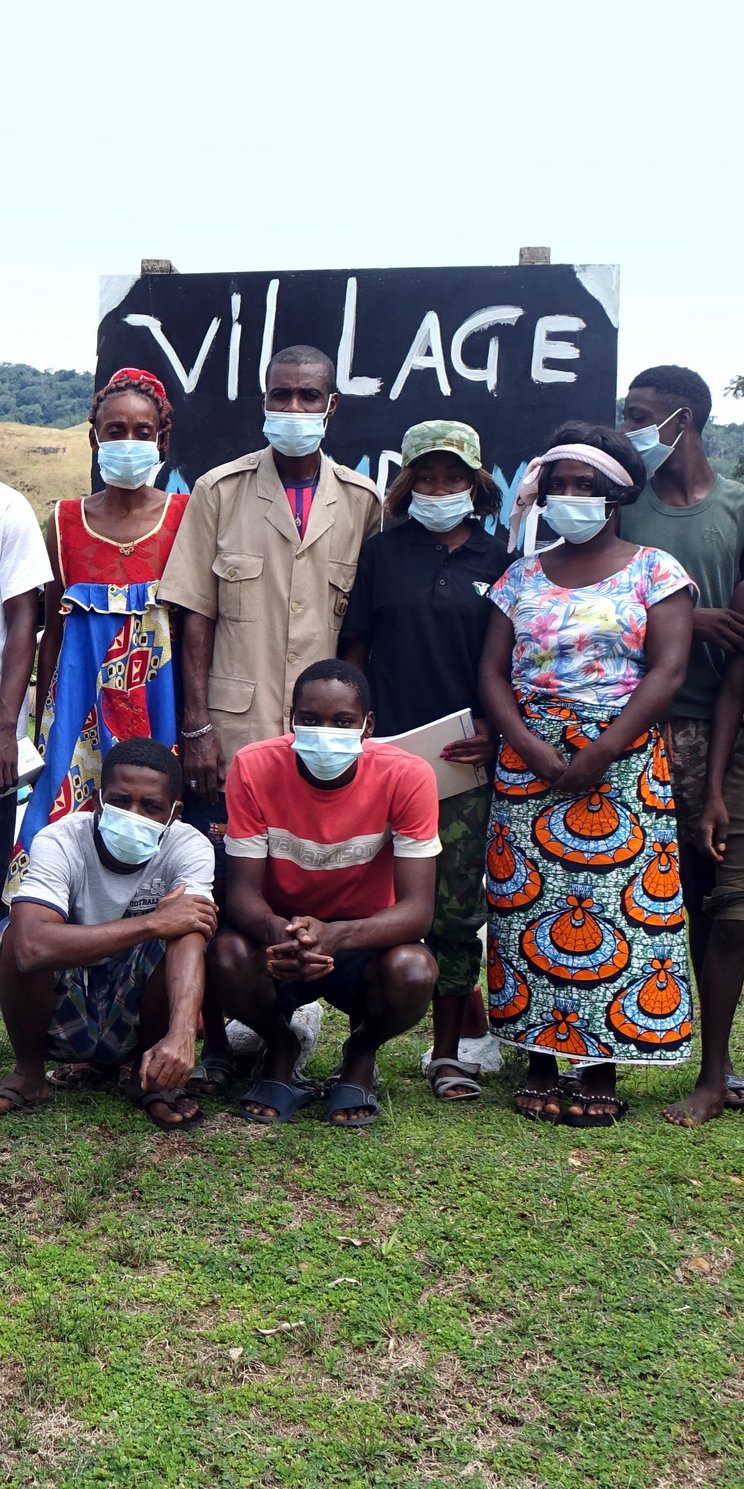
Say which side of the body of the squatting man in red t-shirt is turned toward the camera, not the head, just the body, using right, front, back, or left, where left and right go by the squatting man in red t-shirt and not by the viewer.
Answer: front

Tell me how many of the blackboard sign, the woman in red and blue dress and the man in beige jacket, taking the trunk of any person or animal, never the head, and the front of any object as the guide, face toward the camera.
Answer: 3

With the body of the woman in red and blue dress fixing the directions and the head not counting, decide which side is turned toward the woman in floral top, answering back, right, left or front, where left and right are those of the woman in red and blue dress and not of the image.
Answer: left

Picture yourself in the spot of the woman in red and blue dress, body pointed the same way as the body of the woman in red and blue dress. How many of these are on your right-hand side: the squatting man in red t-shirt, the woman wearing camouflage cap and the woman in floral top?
0

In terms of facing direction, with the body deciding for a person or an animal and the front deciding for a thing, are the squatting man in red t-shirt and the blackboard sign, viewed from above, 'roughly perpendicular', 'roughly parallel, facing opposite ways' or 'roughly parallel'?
roughly parallel

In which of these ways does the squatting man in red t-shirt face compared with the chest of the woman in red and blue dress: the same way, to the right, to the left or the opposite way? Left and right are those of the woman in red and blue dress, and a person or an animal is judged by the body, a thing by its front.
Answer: the same way

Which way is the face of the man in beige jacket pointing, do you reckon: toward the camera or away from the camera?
toward the camera

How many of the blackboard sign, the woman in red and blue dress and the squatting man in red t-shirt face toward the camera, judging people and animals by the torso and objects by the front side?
3

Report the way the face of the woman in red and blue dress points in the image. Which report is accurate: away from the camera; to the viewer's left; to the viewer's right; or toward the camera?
toward the camera

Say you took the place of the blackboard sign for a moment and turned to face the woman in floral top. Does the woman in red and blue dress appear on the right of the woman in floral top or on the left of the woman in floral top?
right

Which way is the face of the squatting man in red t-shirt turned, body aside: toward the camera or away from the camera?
toward the camera

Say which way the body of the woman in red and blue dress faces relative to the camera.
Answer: toward the camera

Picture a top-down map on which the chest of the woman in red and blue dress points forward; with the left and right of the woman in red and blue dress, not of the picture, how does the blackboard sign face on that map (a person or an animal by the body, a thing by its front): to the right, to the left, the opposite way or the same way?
the same way

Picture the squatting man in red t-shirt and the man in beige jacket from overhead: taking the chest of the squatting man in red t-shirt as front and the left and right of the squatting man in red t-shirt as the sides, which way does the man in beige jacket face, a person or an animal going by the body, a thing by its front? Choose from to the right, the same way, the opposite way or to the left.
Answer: the same way

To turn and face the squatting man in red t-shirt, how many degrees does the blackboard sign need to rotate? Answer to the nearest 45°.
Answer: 0° — it already faces them

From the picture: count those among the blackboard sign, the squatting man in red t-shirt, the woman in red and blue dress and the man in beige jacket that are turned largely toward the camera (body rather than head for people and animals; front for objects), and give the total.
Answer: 4
